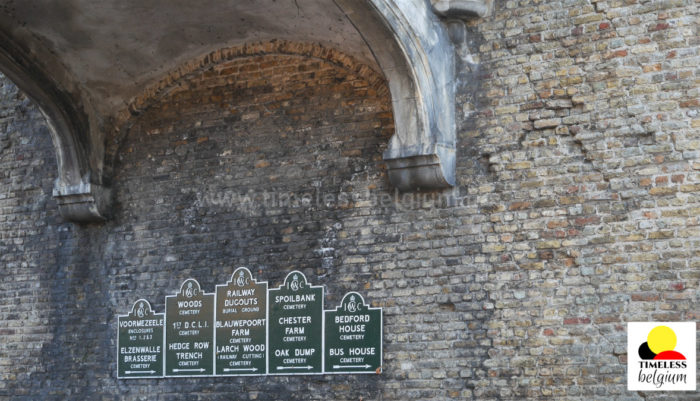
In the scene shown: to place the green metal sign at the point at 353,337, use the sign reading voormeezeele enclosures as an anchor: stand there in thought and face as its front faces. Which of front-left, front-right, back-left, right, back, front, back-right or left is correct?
front-left

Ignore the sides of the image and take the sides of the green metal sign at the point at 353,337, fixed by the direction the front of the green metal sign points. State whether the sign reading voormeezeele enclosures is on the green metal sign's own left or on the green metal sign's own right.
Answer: on the green metal sign's own right

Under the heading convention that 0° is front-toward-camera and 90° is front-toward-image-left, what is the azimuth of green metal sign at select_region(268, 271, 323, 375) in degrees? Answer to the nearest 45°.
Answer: approximately 0°

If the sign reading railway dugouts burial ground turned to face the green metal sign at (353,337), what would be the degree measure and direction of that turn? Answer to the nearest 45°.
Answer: approximately 45° to its left

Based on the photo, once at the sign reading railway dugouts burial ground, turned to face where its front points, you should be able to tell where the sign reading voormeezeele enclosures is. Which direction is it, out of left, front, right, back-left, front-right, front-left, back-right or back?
back-right
